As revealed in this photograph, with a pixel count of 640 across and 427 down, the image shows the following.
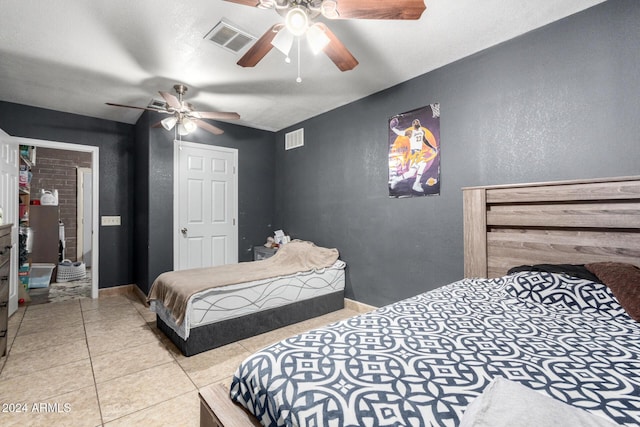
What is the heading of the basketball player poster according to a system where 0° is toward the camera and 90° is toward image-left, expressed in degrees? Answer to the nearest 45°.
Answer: approximately 45°

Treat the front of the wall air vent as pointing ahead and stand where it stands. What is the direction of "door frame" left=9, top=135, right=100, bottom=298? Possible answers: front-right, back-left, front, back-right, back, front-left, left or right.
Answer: front-right

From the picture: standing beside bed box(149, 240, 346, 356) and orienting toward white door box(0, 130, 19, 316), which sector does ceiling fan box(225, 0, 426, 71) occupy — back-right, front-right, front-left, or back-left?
back-left

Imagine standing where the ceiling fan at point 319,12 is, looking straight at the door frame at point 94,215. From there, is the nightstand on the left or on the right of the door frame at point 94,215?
right

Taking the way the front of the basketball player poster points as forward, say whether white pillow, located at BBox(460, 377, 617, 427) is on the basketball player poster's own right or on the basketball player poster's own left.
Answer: on the basketball player poster's own left

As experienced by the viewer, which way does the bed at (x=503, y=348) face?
facing the viewer and to the left of the viewer

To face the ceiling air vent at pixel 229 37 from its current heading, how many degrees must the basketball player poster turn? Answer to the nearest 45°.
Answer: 0° — it already faces it

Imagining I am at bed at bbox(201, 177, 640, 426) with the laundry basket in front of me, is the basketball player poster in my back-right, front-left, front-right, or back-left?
front-right

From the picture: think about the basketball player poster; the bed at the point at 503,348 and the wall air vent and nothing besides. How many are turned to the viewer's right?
0

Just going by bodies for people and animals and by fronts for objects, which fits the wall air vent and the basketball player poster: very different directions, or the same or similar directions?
same or similar directions

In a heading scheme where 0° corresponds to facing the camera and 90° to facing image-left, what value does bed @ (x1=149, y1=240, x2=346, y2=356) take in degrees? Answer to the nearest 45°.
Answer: approximately 45°

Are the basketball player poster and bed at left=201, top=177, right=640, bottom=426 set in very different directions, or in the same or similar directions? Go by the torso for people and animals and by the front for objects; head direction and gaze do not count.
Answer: same or similar directions

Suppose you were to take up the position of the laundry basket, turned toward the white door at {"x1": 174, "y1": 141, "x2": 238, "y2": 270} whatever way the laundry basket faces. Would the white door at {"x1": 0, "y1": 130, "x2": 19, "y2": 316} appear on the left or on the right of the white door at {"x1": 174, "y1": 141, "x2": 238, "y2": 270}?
right

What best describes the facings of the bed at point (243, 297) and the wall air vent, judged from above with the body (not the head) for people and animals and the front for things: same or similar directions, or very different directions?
same or similar directions

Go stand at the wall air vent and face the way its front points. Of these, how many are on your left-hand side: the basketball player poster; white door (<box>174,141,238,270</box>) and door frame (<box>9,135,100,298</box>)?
1

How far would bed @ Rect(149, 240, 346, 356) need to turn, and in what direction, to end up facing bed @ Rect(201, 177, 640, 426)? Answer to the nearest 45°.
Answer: approximately 90° to its left

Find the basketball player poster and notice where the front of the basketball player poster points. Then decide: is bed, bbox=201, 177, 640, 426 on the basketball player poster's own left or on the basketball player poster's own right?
on the basketball player poster's own left

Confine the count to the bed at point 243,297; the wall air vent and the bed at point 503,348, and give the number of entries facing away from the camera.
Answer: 0

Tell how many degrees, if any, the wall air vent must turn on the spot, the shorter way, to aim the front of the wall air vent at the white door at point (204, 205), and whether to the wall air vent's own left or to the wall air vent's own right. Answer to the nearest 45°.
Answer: approximately 45° to the wall air vent's own right

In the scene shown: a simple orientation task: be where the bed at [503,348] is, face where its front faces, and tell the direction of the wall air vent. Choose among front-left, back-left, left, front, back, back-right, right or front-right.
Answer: right

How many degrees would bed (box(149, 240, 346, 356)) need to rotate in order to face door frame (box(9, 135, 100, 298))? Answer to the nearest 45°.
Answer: approximately 90° to its right
